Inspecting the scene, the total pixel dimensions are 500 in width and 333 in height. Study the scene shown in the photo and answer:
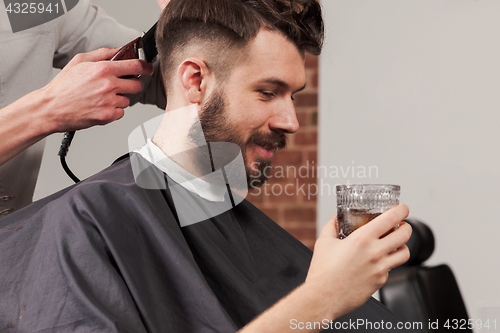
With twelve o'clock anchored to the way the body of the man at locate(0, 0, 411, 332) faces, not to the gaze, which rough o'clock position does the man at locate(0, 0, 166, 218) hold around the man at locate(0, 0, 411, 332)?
the man at locate(0, 0, 166, 218) is roughly at 6 o'clock from the man at locate(0, 0, 411, 332).

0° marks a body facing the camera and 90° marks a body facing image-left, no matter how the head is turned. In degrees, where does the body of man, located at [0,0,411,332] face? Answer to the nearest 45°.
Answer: approximately 315°
